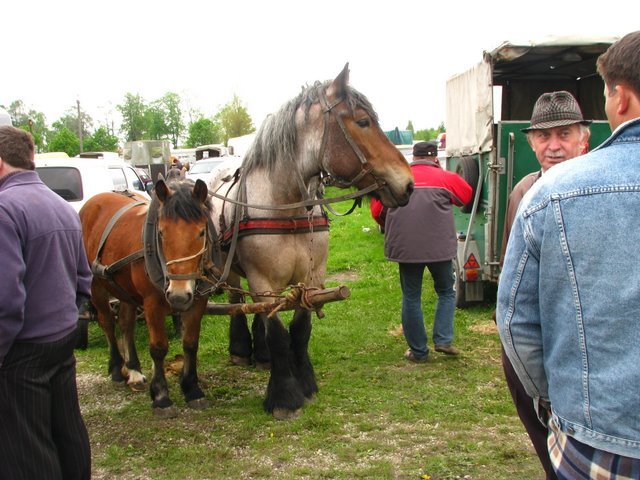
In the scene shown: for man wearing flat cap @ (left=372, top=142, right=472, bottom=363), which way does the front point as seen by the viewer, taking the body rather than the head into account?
away from the camera

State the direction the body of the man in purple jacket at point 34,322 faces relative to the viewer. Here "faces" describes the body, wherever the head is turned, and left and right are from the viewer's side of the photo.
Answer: facing away from the viewer and to the left of the viewer

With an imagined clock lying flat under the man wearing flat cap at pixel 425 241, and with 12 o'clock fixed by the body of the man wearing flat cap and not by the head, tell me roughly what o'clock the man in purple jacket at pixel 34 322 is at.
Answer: The man in purple jacket is roughly at 7 o'clock from the man wearing flat cap.

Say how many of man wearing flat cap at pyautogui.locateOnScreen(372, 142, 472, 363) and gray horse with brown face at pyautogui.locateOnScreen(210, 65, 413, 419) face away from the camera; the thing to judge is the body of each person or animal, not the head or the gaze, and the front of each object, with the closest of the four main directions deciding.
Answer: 1

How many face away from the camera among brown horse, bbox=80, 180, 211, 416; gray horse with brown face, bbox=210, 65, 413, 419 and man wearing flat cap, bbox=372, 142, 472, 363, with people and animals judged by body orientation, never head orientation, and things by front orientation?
1

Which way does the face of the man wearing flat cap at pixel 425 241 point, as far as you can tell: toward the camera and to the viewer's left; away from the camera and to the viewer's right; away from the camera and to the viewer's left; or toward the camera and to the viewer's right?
away from the camera and to the viewer's left

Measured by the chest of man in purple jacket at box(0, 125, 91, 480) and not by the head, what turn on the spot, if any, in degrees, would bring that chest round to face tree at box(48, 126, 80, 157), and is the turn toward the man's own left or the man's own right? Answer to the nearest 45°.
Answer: approximately 45° to the man's own right

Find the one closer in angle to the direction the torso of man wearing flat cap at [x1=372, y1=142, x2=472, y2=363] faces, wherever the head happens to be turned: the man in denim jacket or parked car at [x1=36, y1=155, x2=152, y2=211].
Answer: the parked car

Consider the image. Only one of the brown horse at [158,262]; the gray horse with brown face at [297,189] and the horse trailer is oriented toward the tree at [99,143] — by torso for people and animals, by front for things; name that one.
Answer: the horse trailer

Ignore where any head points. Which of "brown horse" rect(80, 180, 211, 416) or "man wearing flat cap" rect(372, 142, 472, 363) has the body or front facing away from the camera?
the man wearing flat cap

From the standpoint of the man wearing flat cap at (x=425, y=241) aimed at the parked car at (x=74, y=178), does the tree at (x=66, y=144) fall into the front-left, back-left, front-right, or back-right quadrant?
front-right

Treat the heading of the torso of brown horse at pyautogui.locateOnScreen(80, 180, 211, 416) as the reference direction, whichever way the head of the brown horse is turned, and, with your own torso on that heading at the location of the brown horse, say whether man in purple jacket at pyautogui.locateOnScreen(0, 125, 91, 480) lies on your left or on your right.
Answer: on your right

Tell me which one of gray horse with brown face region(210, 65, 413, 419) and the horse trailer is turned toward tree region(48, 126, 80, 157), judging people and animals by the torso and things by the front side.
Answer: the horse trailer

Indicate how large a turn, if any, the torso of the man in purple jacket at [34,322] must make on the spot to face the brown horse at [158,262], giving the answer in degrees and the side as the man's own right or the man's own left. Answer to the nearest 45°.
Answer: approximately 90° to the man's own right

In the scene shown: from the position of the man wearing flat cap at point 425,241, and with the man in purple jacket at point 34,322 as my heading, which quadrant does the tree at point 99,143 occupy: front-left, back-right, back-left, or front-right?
back-right

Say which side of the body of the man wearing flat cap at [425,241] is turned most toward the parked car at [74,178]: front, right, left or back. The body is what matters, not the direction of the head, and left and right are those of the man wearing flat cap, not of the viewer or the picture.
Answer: left

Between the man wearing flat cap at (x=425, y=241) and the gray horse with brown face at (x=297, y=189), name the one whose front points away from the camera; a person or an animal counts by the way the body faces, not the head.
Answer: the man wearing flat cap

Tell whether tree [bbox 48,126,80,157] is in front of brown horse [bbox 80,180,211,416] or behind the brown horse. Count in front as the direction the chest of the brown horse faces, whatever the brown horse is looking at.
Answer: behind
